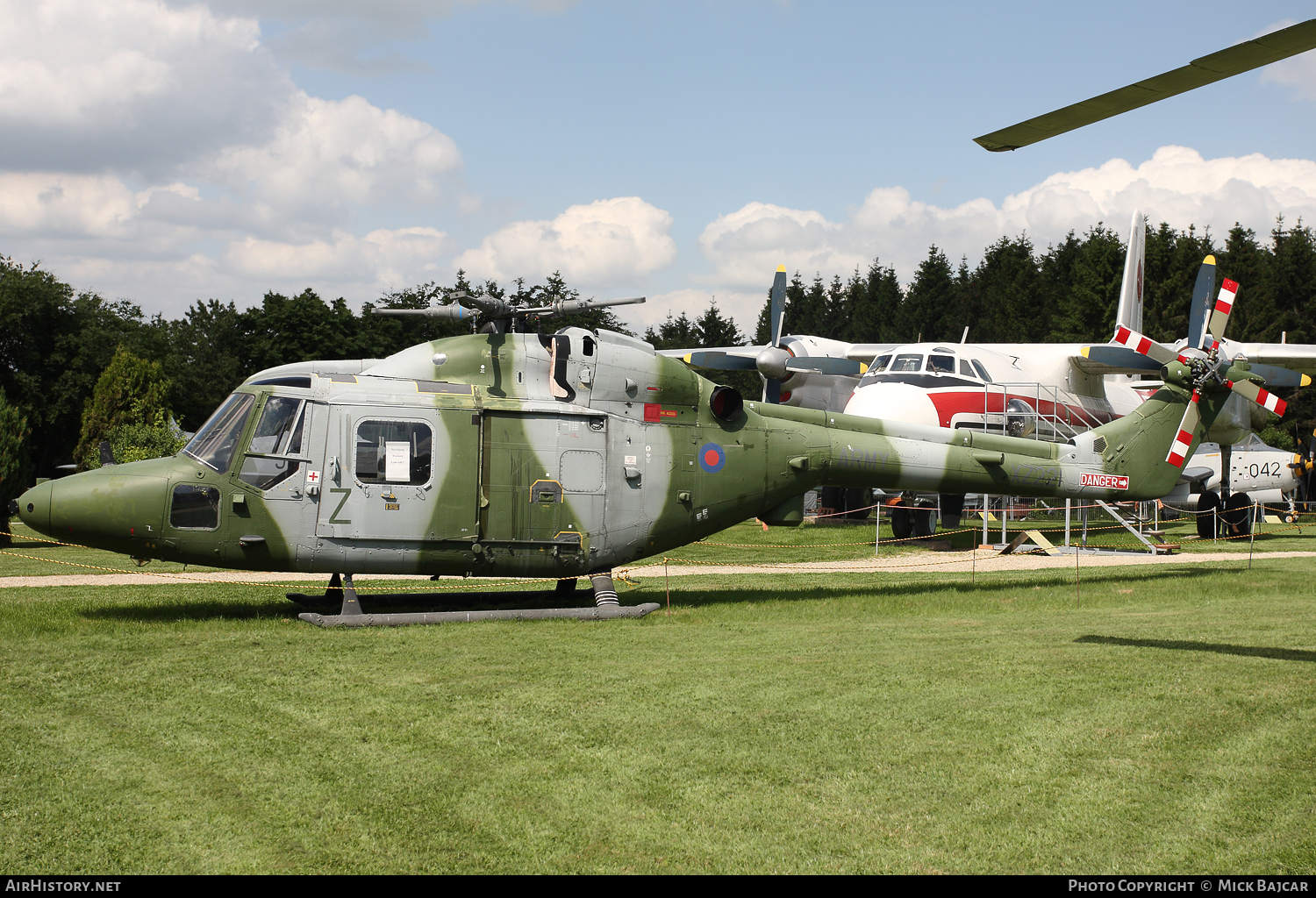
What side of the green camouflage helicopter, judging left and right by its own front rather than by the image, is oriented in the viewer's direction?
left

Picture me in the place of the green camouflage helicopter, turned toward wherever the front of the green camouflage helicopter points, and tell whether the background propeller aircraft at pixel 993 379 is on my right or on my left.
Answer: on my right

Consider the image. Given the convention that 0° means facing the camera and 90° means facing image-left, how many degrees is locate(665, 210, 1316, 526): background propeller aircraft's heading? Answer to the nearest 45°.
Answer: approximately 45°
